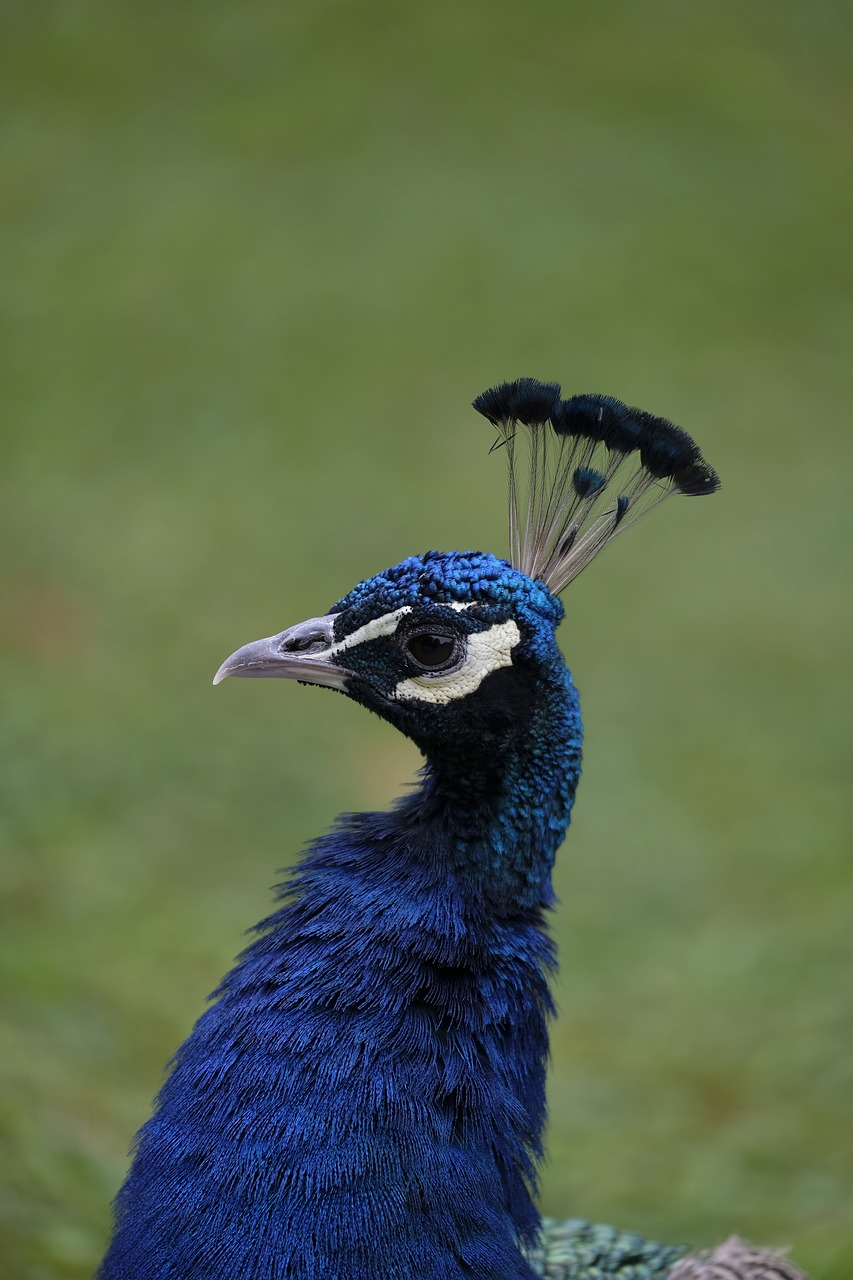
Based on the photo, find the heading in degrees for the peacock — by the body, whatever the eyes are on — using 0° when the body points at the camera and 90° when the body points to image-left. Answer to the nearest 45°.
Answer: approximately 90°
